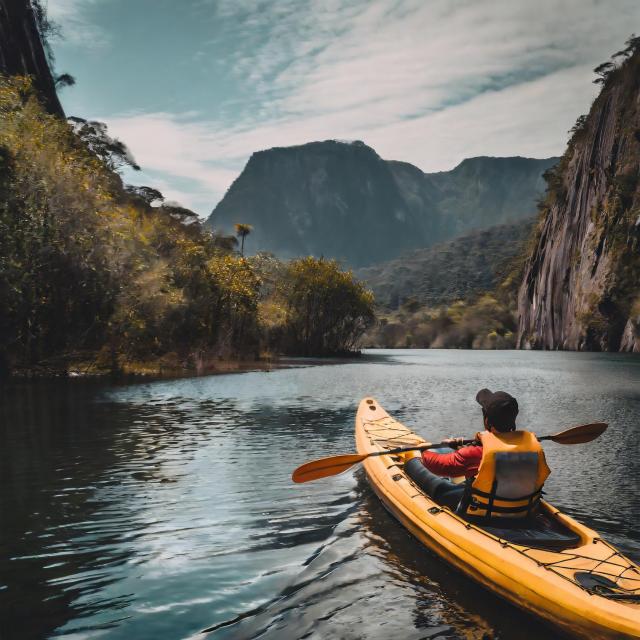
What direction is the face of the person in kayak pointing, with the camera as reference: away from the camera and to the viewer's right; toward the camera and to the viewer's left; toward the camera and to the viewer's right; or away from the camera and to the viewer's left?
away from the camera and to the viewer's left

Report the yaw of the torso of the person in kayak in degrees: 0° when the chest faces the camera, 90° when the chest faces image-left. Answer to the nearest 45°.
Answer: approximately 135°
